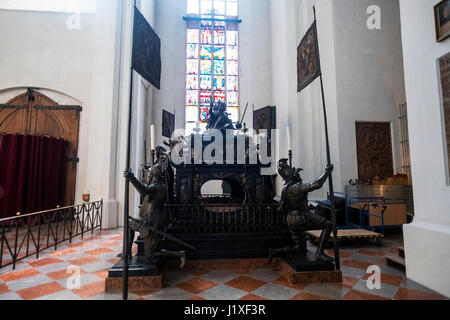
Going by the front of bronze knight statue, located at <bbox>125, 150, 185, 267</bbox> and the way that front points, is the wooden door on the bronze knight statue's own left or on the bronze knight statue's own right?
on the bronze knight statue's own right

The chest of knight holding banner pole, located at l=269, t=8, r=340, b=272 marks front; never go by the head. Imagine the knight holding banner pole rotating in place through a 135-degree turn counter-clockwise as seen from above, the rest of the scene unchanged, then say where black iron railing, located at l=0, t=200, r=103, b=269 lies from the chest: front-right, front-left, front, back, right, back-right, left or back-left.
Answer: front-left

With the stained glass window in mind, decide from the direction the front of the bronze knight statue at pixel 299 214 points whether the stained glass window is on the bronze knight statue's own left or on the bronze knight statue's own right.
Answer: on the bronze knight statue's own left

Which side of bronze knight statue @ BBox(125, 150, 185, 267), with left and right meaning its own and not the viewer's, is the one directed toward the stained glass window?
right

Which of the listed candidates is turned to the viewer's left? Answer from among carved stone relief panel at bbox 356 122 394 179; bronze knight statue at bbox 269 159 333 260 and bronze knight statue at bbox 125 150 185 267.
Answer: bronze knight statue at bbox 125 150 185 267

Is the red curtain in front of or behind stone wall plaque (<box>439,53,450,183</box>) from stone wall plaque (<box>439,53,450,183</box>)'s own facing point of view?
in front

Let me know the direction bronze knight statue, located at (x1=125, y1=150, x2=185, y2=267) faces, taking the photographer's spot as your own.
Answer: facing to the left of the viewer

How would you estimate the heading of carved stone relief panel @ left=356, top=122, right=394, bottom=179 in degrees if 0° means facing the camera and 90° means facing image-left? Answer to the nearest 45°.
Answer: approximately 0°

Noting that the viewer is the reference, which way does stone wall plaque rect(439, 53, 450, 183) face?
facing the viewer and to the left of the viewer

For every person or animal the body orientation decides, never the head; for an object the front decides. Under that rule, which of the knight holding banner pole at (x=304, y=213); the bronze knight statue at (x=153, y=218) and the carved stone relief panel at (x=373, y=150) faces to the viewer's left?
the bronze knight statue

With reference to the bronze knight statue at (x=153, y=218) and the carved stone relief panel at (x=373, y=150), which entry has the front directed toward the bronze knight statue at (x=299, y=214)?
the carved stone relief panel

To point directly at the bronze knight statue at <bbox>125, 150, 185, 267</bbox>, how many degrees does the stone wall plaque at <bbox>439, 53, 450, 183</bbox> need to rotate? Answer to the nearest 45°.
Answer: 0° — it already faces it

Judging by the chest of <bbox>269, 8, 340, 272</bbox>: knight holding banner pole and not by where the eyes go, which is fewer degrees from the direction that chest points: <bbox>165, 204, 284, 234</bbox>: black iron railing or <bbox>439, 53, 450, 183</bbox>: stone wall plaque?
the stone wall plaque

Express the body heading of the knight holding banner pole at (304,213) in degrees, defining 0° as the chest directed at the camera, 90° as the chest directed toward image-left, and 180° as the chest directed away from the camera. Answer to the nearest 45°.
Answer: approximately 270°

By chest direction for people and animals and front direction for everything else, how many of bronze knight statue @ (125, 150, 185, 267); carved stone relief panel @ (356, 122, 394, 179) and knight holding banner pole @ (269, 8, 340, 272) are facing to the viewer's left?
1
